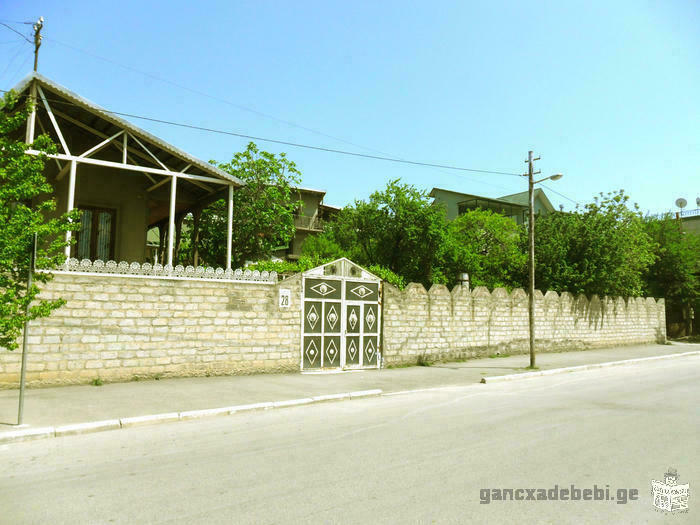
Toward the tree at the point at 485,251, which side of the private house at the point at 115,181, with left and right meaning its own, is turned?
left

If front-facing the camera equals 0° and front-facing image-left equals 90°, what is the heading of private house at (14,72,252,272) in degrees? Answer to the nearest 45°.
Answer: approximately 315°

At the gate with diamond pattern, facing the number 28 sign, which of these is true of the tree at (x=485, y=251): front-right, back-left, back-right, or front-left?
back-right

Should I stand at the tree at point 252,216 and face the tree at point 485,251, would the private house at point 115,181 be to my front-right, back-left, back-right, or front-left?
back-right

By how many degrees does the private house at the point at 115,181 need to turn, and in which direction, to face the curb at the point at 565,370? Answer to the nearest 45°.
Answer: approximately 45° to its left

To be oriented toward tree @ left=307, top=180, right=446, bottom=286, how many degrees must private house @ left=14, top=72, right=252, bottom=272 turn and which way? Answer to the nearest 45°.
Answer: approximately 45° to its left

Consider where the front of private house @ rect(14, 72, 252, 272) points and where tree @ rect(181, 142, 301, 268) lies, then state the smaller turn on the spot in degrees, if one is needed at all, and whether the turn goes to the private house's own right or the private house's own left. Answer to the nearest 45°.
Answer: approximately 90° to the private house's own left

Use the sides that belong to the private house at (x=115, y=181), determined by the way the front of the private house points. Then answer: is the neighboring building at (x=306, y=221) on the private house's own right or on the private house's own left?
on the private house's own left

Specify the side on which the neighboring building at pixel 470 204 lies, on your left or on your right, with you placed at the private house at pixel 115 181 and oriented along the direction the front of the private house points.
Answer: on your left

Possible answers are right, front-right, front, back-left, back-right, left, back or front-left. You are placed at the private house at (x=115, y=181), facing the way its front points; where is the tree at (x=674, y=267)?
front-left

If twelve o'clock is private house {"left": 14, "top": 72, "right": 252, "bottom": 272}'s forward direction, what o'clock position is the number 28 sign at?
The number 28 sign is roughly at 12 o'clock from the private house.
